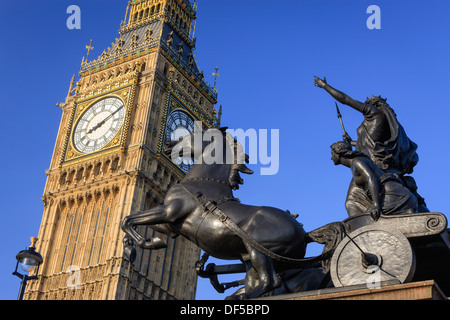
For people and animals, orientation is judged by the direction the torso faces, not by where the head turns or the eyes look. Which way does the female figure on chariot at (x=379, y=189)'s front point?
to the viewer's left

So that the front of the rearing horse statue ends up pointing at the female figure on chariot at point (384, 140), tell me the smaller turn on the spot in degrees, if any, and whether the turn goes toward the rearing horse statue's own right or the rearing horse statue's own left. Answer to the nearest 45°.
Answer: approximately 180°

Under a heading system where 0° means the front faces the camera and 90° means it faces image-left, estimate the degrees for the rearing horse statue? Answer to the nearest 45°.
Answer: approximately 90°

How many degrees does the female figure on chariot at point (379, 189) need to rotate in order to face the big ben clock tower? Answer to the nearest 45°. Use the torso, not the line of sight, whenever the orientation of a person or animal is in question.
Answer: approximately 45° to its right

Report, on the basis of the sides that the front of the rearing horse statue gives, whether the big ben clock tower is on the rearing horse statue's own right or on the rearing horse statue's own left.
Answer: on the rearing horse statue's own right
